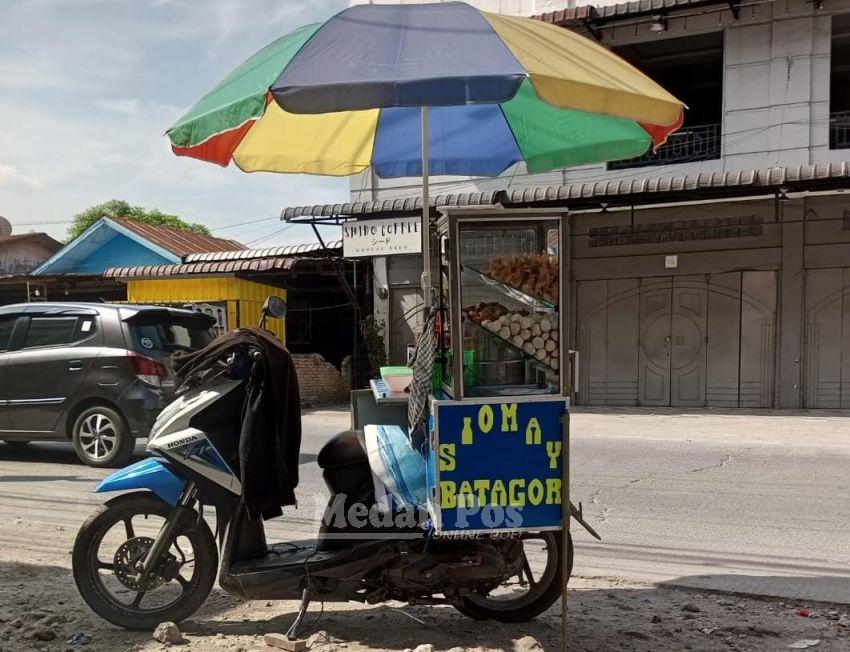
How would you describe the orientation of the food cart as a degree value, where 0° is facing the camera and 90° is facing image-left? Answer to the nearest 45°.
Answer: approximately 0°

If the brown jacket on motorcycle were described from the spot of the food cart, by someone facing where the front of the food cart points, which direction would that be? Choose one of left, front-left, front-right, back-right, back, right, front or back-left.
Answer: right

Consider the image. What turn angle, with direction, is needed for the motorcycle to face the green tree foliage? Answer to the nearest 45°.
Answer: approximately 90° to its right

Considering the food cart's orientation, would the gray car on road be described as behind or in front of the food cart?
behind

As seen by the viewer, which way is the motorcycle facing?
to the viewer's left
